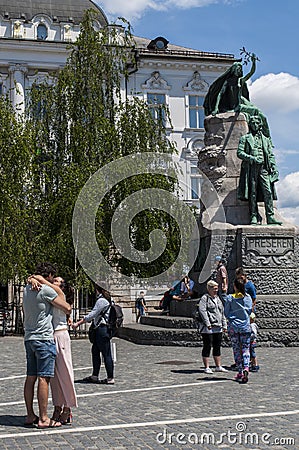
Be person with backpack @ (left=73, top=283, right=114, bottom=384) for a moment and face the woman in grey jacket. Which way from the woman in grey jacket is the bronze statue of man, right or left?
left

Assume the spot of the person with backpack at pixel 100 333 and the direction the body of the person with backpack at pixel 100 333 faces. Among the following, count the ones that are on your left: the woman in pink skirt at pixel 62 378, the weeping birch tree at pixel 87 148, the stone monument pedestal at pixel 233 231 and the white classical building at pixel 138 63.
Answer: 1

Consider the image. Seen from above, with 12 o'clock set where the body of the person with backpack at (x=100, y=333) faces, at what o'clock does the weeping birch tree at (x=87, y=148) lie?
The weeping birch tree is roughly at 3 o'clock from the person with backpack.

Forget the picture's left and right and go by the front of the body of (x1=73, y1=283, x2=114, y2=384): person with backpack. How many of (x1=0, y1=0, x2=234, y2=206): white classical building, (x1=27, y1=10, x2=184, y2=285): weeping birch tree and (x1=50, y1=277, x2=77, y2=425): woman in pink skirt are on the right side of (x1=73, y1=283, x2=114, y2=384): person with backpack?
2

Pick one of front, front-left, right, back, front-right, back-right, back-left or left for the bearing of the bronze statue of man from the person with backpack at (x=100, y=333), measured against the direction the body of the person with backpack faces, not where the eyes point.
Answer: back-right

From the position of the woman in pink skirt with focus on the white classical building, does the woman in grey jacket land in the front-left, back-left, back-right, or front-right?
front-right

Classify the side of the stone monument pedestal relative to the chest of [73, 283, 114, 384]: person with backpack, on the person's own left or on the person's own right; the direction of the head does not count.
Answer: on the person's own right

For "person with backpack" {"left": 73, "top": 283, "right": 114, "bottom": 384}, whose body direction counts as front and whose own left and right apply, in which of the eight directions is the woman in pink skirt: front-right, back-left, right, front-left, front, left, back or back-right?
left

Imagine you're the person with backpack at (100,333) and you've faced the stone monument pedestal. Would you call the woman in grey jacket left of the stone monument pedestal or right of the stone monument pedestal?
right

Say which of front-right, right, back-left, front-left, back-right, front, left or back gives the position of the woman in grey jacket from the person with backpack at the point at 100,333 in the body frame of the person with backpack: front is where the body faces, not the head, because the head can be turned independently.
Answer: back

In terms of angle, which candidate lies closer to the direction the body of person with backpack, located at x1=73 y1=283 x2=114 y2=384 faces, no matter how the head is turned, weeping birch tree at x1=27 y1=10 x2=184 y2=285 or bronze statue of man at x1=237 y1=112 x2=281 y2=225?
the weeping birch tree

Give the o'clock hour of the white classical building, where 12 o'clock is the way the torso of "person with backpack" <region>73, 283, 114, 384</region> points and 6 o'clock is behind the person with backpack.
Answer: The white classical building is roughly at 3 o'clock from the person with backpack.

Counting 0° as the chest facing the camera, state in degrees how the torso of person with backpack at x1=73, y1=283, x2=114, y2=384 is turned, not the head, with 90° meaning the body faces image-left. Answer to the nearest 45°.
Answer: approximately 90°

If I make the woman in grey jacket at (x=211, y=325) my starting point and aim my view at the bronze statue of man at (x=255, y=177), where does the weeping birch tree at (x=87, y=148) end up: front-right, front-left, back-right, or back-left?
front-left
